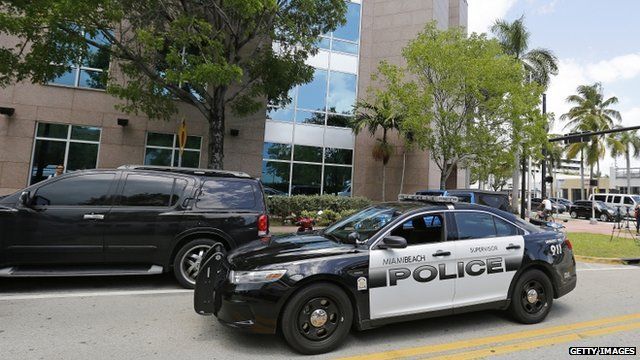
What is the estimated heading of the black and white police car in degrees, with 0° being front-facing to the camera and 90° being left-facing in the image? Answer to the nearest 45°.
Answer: approximately 45°

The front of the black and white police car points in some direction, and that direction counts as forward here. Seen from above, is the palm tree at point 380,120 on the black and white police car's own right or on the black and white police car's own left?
on the black and white police car's own right

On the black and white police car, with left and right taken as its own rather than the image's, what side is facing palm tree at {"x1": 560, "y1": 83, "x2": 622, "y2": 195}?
back

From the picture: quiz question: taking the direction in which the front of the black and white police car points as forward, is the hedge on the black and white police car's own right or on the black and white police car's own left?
on the black and white police car's own right

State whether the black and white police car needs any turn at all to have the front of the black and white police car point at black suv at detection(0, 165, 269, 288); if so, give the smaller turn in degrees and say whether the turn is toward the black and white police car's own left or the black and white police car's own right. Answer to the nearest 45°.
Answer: approximately 45° to the black and white police car's own right

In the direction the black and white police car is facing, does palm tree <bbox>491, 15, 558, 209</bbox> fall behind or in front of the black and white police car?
behind
